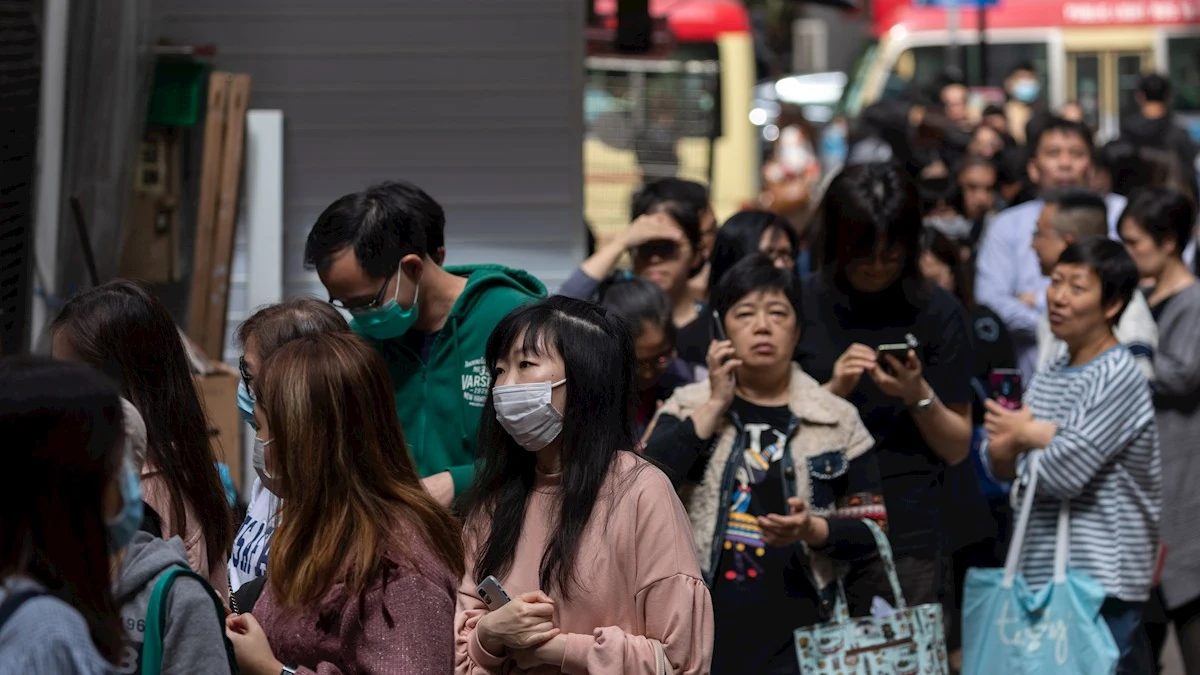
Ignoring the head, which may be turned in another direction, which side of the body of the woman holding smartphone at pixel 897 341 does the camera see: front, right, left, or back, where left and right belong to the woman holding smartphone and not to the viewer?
front

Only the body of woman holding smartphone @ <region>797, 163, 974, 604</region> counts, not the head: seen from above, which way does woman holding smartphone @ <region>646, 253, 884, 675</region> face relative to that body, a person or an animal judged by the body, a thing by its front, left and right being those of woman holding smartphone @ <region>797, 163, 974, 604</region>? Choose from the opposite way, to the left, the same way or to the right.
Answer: the same way

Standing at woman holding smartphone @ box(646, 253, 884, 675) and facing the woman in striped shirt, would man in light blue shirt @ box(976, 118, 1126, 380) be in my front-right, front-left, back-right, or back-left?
front-left

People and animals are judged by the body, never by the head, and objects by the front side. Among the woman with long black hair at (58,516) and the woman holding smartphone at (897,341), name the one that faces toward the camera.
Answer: the woman holding smartphone

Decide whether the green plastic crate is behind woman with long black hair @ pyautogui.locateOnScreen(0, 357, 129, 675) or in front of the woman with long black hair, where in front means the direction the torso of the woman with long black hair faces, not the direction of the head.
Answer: in front

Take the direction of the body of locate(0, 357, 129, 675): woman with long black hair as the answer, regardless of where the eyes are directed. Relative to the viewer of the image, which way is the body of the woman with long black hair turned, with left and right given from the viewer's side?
facing away from the viewer and to the right of the viewer

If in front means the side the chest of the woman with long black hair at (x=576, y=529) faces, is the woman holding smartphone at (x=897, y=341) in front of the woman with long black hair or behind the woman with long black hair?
behind

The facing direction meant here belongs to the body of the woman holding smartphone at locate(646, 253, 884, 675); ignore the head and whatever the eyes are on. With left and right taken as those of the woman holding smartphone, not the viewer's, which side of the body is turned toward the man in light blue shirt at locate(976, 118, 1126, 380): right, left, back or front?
back

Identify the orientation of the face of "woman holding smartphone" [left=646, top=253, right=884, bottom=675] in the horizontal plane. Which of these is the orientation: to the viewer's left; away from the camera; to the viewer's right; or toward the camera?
toward the camera

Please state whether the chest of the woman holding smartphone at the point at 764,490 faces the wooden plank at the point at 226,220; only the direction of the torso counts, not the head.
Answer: no

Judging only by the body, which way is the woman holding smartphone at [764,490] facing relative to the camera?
toward the camera

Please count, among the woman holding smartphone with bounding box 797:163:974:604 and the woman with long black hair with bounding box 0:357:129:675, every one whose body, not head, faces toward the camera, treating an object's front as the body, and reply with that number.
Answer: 1

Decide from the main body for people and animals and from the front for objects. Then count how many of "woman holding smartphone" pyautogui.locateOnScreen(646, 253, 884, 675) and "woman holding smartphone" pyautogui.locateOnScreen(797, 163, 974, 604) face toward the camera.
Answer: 2

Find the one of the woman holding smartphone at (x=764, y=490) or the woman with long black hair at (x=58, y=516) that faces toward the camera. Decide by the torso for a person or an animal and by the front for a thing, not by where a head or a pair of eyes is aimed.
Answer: the woman holding smartphone

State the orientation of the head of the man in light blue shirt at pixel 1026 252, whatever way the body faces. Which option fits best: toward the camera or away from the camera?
toward the camera
